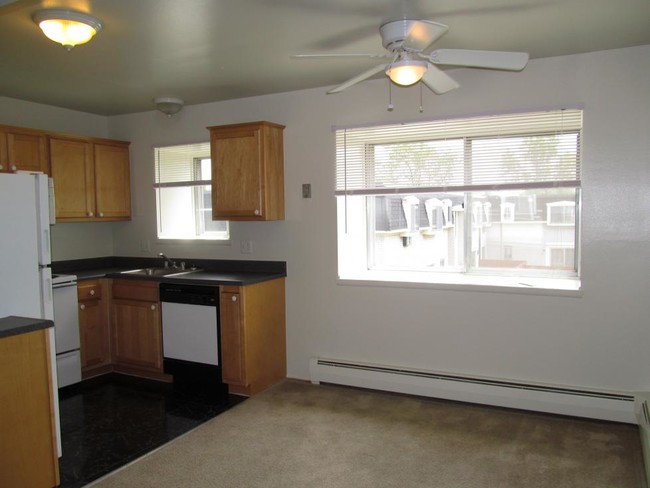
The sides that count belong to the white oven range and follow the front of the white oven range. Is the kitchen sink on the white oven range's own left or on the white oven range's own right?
on the white oven range's own left

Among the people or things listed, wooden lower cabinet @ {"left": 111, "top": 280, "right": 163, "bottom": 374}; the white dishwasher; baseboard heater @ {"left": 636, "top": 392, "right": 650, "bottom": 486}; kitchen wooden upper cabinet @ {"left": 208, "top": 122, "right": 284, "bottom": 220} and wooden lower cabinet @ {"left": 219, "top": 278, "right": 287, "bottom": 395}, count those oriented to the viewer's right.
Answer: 0

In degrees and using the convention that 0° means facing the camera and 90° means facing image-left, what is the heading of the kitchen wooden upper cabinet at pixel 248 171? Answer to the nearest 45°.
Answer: approximately 45°

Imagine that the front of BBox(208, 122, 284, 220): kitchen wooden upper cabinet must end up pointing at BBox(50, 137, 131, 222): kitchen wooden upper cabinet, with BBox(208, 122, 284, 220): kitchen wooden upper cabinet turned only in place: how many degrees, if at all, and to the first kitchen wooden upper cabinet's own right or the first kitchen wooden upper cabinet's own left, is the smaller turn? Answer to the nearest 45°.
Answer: approximately 90° to the first kitchen wooden upper cabinet's own right

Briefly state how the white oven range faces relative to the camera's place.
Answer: facing the viewer and to the right of the viewer

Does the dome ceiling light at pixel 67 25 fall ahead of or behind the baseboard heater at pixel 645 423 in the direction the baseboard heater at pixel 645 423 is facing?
ahead

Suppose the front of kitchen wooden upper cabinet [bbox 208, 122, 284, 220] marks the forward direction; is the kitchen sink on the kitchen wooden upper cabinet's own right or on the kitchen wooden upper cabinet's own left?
on the kitchen wooden upper cabinet's own right

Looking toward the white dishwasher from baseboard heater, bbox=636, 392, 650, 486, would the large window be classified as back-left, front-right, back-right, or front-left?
front-right

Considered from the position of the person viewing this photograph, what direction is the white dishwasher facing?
facing the viewer and to the left of the viewer

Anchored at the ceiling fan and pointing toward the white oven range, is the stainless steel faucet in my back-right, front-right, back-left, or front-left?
front-right

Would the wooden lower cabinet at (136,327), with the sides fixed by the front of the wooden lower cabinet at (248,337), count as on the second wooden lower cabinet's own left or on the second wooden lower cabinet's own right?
on the second wooden lower cabinet's own right

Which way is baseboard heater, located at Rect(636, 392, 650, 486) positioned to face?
to the viewer's left

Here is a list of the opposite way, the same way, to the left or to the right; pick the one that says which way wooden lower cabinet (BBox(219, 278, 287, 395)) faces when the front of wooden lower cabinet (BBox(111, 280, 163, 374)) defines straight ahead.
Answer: the same way

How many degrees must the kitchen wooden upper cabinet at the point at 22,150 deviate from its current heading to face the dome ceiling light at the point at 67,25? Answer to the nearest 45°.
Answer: approximately 45° to its right

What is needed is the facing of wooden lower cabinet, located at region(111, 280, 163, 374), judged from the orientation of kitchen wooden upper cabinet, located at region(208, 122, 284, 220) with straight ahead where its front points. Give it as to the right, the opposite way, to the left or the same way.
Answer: the same way
